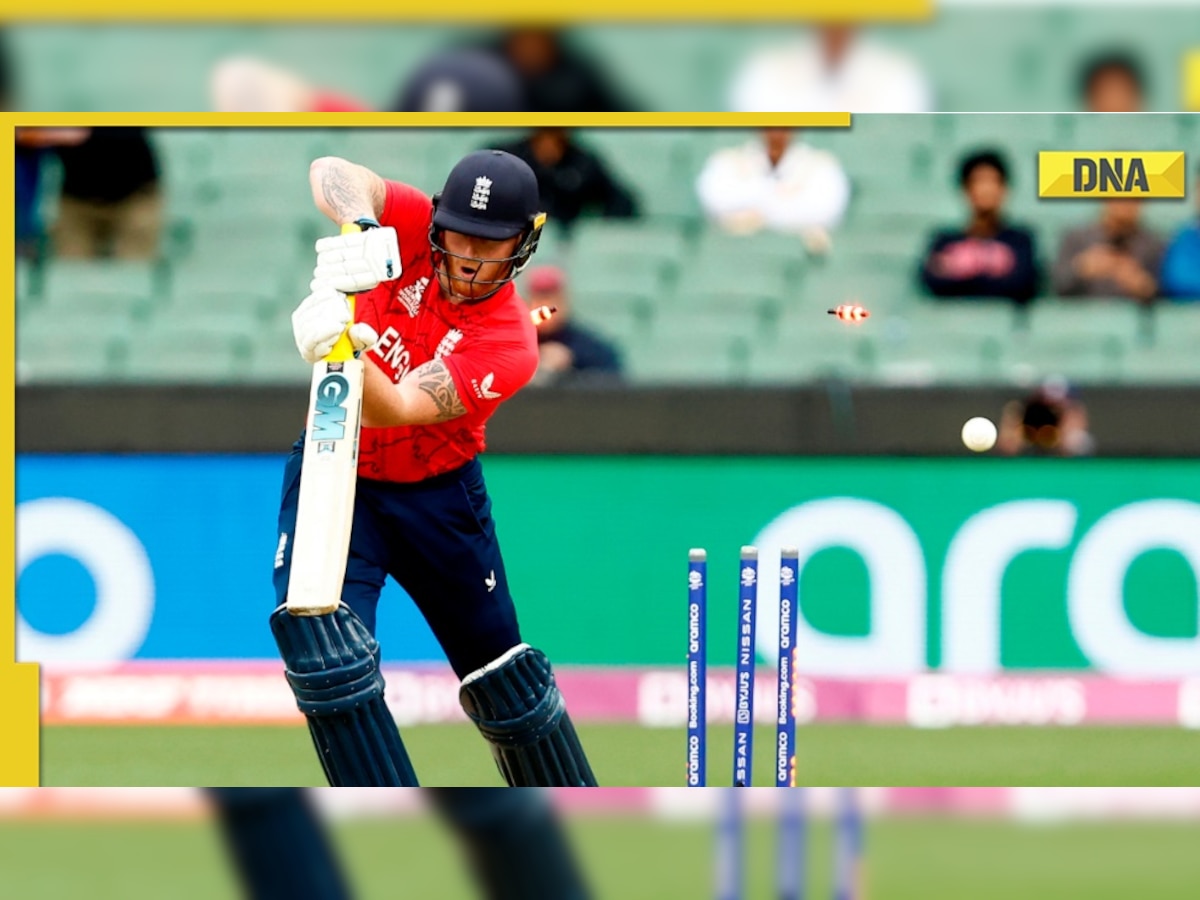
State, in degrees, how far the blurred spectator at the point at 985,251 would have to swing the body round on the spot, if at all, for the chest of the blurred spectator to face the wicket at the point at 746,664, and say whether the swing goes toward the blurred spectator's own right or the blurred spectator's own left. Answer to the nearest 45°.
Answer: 0° — they already face it

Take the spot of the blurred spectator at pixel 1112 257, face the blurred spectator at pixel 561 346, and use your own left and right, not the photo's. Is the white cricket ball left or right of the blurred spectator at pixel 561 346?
left

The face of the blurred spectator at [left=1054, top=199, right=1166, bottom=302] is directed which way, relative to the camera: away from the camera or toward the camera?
toward the camera

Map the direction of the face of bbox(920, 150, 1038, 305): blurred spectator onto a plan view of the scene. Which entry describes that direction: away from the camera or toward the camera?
toward the camera

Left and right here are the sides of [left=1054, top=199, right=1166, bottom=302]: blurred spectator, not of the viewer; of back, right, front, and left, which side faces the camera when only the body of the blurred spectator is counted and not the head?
front

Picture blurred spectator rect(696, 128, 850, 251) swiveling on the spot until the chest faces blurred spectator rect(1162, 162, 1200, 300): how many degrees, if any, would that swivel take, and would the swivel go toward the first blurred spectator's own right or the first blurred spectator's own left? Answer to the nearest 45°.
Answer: approximately 90° to the first blurred spectator's own left
